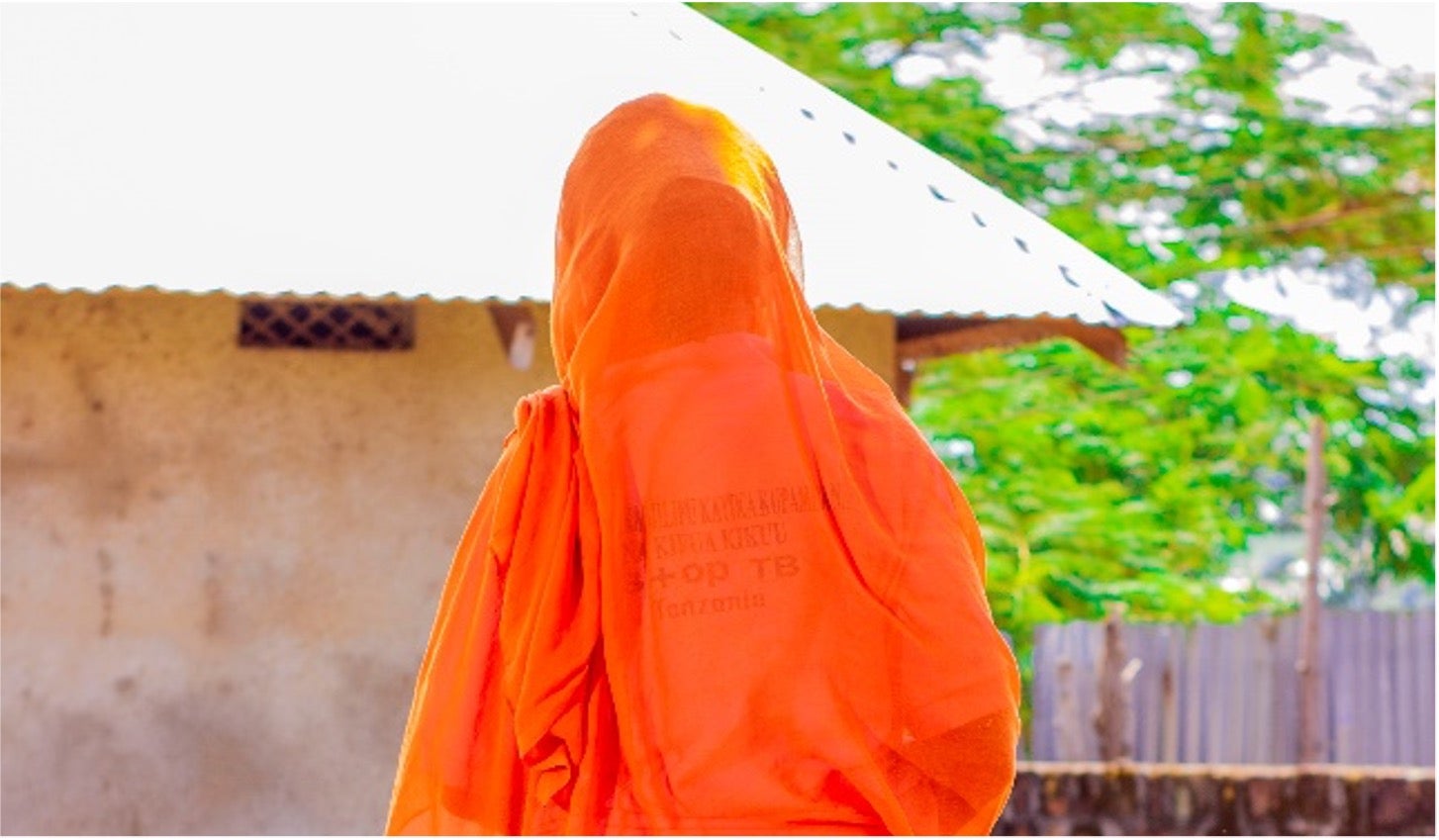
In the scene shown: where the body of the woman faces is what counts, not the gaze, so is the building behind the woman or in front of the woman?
in front

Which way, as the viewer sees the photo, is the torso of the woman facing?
away from the camera

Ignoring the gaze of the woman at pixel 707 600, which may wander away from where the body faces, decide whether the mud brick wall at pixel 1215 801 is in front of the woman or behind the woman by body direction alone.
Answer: in front
